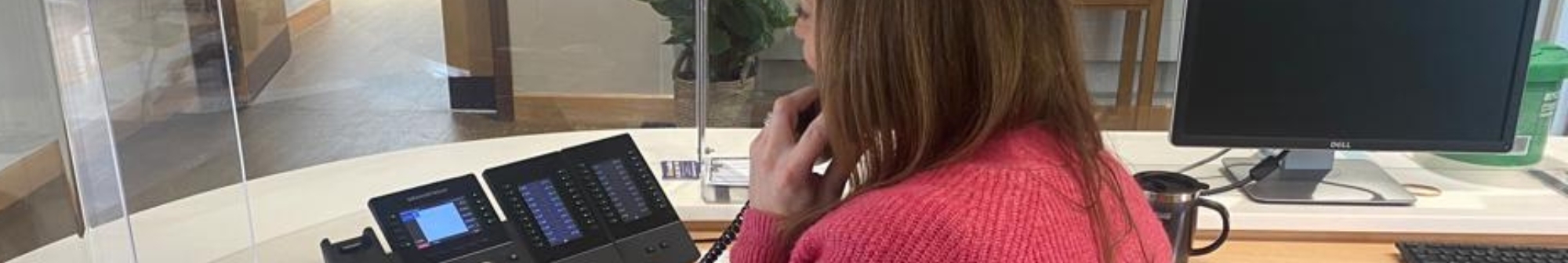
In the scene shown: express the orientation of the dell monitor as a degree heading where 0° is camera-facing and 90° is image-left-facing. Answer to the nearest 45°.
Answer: approximately 0°

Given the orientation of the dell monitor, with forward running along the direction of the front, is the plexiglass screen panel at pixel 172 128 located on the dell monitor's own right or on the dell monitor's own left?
on the dell monitor's own right

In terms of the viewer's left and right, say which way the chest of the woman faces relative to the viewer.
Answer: facing away from the viewer and to the left of the viewer

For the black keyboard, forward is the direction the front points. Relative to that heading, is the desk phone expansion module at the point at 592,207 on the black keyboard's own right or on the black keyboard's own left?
on the black keyboard's own right

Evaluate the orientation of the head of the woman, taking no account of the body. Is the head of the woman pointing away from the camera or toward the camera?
away from the camera

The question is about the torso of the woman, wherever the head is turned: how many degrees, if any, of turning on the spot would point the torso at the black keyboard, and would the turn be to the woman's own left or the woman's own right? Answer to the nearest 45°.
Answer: approximately 90° to the woman's own right

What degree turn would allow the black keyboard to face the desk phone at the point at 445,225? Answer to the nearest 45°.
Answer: approximately 45° to its right
